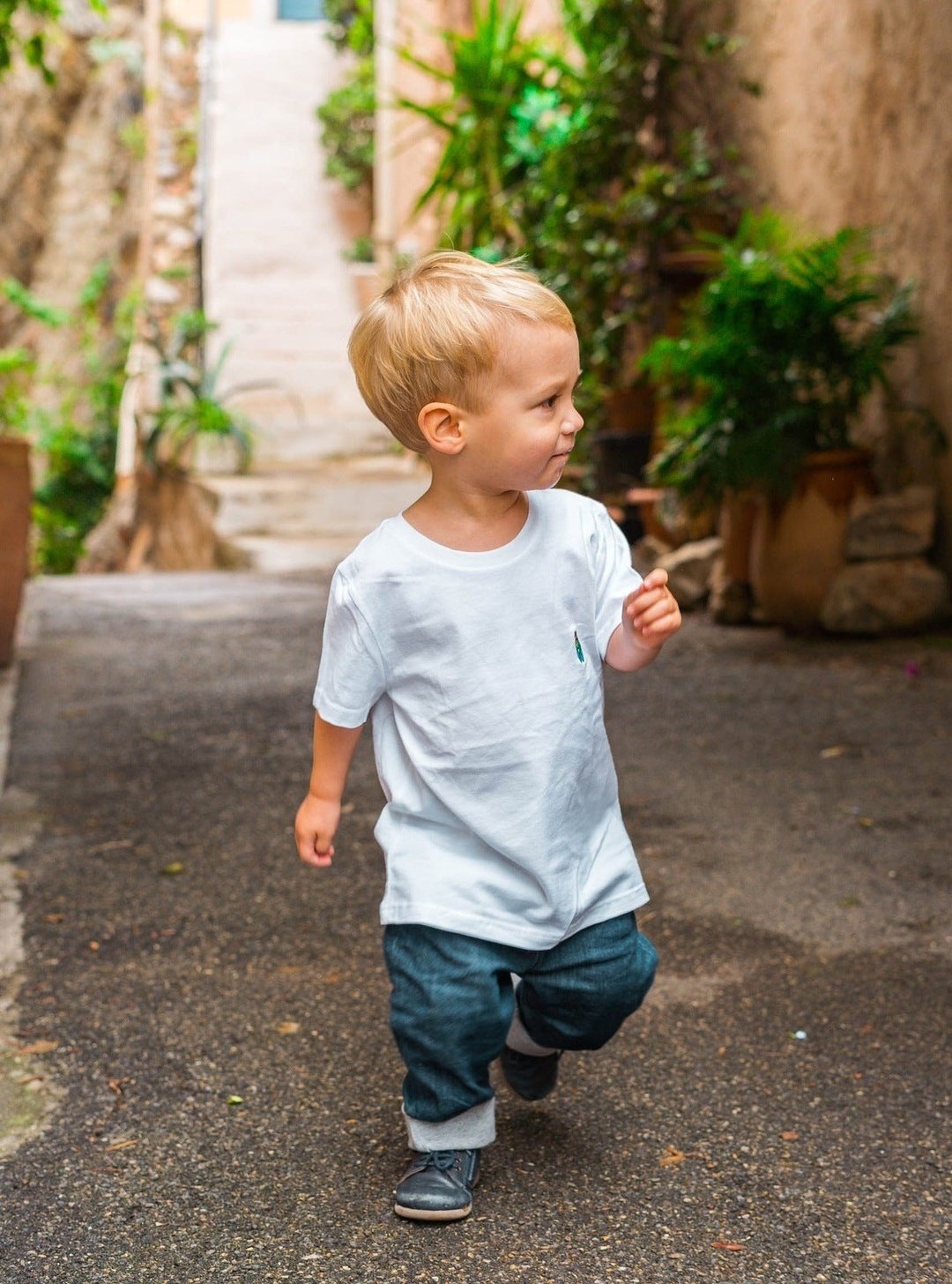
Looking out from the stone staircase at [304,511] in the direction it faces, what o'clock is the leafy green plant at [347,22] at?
The leafy green plant is roughly at 6 o'clock from the stone staircase.

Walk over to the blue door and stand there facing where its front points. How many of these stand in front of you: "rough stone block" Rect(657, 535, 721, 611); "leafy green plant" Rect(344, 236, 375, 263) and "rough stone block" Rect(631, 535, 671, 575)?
3

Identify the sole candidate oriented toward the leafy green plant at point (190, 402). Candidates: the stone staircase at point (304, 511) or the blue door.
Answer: the blue door

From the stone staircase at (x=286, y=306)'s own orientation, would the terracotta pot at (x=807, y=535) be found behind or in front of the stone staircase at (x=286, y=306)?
in front

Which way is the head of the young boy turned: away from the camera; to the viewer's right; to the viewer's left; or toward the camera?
to the viewer's right

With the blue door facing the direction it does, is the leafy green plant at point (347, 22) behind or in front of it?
in front

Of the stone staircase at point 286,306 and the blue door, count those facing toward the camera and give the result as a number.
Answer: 2

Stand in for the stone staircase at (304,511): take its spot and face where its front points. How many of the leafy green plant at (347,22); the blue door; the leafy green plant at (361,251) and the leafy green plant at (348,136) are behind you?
4

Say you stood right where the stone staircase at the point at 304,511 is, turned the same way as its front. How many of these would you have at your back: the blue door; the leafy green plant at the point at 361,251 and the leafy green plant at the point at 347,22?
3

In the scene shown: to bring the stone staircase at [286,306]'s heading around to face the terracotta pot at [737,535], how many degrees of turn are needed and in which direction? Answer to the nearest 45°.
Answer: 0° — it already faces it

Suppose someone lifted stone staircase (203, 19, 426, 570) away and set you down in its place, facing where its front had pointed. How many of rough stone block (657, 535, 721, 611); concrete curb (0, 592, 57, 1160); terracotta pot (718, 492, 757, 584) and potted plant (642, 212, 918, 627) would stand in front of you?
4

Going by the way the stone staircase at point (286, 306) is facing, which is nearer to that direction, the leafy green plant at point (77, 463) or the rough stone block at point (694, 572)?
the rough stone block

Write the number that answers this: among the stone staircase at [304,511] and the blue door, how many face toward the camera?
2
